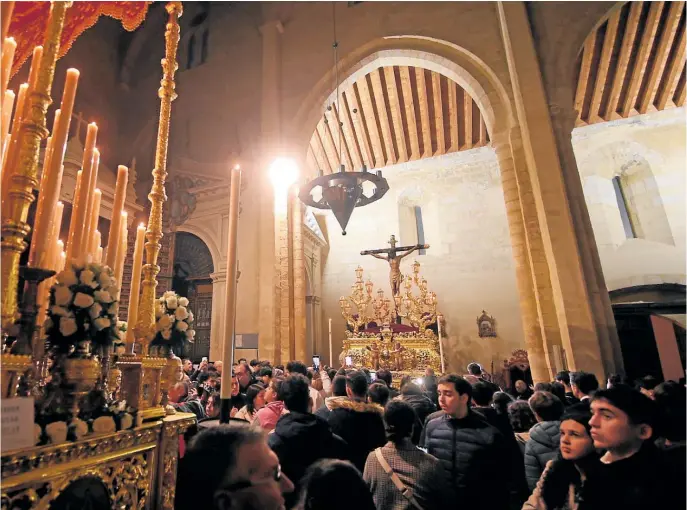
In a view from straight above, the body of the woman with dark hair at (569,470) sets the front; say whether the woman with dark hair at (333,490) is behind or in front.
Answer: in front

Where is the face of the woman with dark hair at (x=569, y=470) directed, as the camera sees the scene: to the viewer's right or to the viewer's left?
to the viewer's left

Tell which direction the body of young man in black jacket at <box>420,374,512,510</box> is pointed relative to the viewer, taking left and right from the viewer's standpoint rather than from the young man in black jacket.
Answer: facing the viewer and to the left of the viewer

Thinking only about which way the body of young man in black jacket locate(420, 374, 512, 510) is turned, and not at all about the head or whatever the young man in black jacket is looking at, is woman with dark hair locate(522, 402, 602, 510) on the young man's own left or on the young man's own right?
on the young man's own left

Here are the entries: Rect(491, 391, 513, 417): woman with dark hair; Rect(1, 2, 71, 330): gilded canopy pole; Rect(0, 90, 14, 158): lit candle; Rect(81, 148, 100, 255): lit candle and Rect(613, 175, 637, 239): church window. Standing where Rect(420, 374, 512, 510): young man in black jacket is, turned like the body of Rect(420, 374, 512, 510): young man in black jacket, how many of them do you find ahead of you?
3

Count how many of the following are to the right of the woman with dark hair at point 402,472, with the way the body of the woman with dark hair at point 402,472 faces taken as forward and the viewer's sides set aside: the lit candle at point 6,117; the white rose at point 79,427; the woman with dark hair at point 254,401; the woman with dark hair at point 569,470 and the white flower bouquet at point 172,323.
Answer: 1

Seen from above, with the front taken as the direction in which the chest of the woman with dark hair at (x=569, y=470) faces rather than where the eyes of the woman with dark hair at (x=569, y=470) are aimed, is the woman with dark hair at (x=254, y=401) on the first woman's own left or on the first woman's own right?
on the first woman's own right

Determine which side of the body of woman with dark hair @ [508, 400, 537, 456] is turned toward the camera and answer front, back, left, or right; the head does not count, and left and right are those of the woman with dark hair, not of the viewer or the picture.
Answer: back

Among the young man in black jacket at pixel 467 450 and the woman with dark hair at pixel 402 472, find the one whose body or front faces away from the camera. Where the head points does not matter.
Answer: the woman with dark hair

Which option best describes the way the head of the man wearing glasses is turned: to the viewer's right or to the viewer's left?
to the viewer's right

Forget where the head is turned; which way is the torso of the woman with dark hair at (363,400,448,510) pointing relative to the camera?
away from the camera

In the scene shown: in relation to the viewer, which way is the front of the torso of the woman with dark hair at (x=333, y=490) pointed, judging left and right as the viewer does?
facing away from the viewer

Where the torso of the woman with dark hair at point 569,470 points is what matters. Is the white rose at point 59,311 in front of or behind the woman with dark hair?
in front

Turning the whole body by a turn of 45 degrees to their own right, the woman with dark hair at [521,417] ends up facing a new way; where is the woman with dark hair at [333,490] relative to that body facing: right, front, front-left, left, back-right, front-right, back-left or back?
back-right

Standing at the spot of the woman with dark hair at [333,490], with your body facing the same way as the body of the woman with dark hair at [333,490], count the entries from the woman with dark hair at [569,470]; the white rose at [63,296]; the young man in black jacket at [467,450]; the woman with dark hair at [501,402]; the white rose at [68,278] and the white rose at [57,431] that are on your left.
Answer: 3

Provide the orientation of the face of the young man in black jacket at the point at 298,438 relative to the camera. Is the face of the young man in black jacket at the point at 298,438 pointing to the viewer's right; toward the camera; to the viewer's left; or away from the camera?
away from the camera
